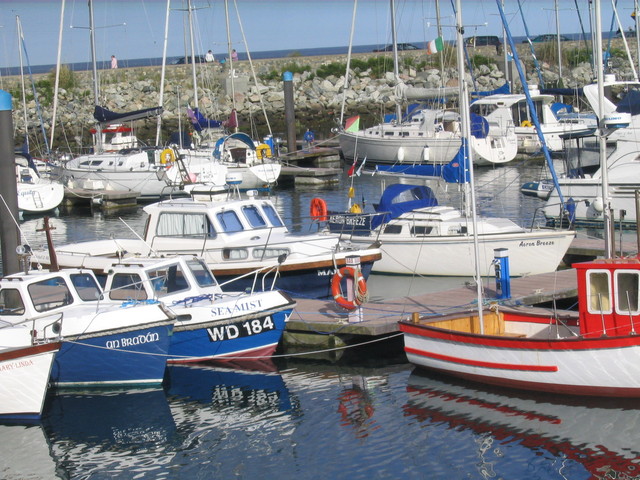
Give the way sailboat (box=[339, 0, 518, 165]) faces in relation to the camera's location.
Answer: facing away from the viewer and to the left of the viewer

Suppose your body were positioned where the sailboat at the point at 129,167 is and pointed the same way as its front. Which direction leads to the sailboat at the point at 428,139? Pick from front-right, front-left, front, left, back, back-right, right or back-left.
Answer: back-right

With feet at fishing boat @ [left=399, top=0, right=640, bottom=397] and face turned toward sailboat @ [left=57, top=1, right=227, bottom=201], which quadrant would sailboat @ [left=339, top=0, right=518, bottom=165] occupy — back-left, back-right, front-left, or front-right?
front-right

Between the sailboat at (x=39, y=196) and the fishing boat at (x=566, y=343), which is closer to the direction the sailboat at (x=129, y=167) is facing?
the sailboat at (x=39, y=196)

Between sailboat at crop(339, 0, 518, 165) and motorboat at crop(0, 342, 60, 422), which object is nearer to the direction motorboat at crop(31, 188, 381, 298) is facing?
the motorboat
